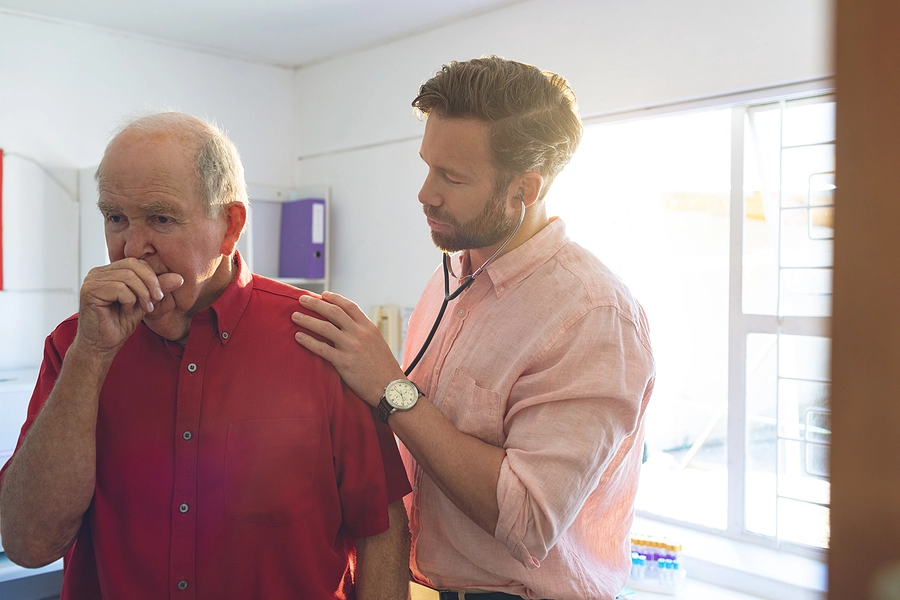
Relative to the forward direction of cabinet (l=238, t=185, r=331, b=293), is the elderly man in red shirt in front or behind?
in front

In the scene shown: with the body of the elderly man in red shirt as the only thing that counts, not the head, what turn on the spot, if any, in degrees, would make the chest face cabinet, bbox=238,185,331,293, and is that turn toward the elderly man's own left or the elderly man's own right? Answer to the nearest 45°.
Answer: approximately 135° to the elderly man's own right

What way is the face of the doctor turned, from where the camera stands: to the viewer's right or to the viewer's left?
to the viewer's left

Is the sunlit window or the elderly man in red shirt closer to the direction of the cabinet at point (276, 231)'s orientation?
the elderly man in red shirt

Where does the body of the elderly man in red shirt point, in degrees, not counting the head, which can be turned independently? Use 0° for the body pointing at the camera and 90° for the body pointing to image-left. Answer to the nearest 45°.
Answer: approximately 45°

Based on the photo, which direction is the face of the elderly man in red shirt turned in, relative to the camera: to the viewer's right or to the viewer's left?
to the viewer's left

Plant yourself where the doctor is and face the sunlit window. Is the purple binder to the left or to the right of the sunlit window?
left

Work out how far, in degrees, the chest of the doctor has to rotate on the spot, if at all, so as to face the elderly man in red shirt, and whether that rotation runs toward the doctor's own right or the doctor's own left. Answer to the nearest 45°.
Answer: approximately 45° to the doctor's own right

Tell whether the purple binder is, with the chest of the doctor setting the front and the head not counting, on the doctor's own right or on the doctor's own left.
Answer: on the doctor's own right

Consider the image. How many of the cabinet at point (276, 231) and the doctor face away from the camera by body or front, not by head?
0

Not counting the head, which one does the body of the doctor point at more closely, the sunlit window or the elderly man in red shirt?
the elderly man in red shirt

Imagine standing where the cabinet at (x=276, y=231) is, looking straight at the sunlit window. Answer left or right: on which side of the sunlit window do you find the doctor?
right

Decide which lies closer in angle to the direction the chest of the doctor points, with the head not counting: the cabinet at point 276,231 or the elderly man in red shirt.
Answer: the elderly man in red shirt
